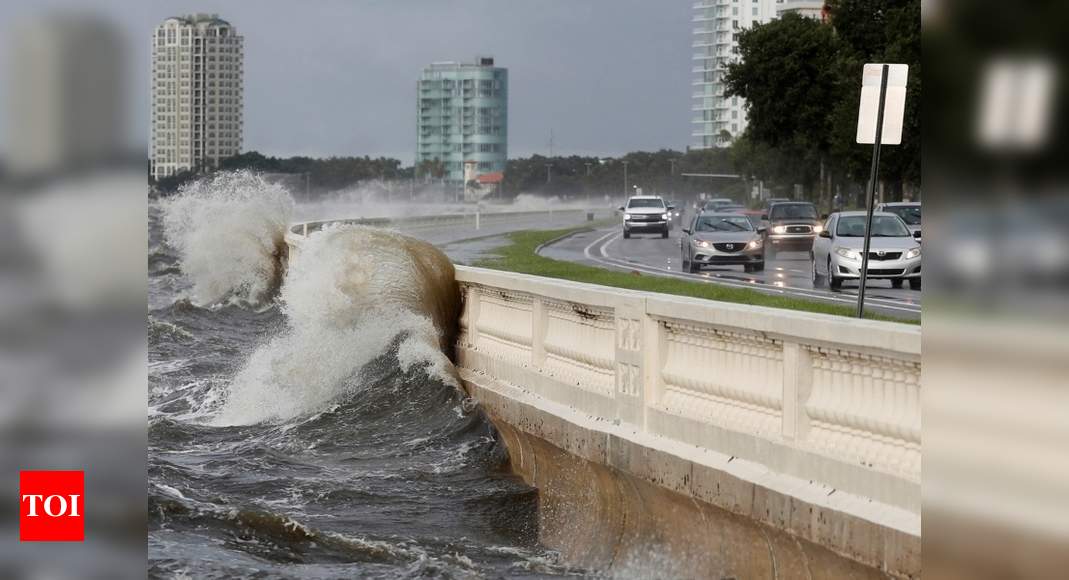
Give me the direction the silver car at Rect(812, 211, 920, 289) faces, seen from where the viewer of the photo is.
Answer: facing the viewer and to the right of the viewer

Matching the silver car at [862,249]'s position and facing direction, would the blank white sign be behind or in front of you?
in front

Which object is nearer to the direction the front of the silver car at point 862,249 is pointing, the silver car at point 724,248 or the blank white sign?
the blank white sign

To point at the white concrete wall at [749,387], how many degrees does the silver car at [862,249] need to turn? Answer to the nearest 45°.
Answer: approximately 45° to its right

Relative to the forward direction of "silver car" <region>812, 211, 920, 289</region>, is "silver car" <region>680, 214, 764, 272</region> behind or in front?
behind

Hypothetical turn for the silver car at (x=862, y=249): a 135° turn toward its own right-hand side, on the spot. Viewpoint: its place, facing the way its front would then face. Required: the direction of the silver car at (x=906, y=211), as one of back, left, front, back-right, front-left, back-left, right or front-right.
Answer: right
